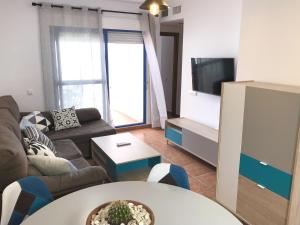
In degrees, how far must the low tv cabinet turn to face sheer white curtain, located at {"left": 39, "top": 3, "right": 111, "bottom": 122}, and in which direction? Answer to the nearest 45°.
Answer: approximately 45° to its right

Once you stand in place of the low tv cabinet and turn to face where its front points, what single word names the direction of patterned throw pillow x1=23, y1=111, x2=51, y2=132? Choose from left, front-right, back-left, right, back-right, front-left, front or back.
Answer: front-right

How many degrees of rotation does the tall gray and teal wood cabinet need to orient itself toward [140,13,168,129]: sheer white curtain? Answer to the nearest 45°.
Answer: approximately 90° to its right

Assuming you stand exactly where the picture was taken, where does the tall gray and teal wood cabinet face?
facing the viewer and to the left of the viewer

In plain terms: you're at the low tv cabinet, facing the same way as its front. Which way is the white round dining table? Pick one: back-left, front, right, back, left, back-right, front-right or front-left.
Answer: front-left

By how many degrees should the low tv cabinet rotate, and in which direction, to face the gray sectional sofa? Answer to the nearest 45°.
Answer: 0° — it already faces it

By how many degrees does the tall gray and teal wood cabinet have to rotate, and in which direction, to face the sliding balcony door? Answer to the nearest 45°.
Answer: approximately 90° to its right

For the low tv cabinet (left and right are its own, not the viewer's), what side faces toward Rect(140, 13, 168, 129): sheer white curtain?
right

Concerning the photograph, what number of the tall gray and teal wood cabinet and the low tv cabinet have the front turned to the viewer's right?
0

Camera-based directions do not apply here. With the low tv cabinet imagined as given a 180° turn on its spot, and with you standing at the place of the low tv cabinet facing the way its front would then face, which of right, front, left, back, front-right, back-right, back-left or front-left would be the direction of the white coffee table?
back

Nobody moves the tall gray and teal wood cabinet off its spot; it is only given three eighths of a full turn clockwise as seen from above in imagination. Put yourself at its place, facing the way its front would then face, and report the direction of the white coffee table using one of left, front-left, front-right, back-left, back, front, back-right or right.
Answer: left
